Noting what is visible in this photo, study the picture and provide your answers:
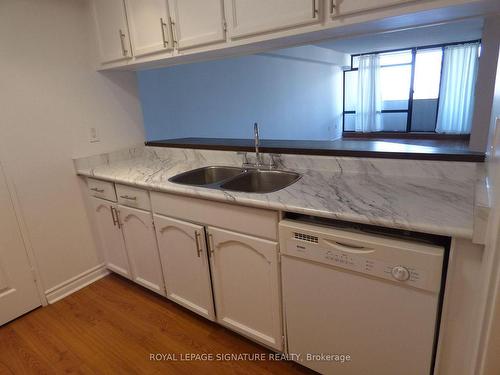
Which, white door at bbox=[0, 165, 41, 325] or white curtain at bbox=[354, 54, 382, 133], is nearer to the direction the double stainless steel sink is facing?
the white door

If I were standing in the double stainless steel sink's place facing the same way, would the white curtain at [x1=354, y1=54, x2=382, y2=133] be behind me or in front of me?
behind

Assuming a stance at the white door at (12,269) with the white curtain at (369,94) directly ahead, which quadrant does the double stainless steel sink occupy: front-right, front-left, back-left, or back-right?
front-right

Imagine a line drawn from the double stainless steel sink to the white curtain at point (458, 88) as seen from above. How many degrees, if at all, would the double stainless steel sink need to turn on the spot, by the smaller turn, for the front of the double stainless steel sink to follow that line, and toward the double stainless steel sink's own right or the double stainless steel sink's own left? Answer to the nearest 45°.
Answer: approximately 180°

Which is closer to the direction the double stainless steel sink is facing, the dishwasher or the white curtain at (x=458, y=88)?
the dishwasher

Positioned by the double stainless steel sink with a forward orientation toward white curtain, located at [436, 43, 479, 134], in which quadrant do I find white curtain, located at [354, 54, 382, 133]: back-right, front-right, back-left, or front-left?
front-left

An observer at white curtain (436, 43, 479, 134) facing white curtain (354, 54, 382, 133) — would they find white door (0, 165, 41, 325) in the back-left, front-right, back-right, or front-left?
front-left

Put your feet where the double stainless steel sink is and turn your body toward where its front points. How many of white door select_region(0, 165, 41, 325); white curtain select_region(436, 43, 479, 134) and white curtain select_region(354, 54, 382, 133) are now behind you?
2

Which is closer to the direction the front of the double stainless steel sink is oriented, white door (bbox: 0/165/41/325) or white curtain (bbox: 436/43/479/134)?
the white door

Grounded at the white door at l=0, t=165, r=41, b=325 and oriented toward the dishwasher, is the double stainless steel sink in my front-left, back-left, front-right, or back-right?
front-left

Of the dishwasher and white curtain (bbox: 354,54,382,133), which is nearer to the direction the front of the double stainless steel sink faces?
the dishwasher

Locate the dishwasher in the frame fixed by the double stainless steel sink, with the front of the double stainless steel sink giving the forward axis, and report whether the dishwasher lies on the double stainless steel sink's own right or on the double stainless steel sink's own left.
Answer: on the double stainless steel sink's own left

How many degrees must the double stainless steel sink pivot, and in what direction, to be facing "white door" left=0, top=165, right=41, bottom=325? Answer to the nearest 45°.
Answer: approximately 45° to its right

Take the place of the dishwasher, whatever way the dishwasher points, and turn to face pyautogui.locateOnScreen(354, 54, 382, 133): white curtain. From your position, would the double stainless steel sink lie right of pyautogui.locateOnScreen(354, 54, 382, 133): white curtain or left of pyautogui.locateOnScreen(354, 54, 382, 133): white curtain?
left
